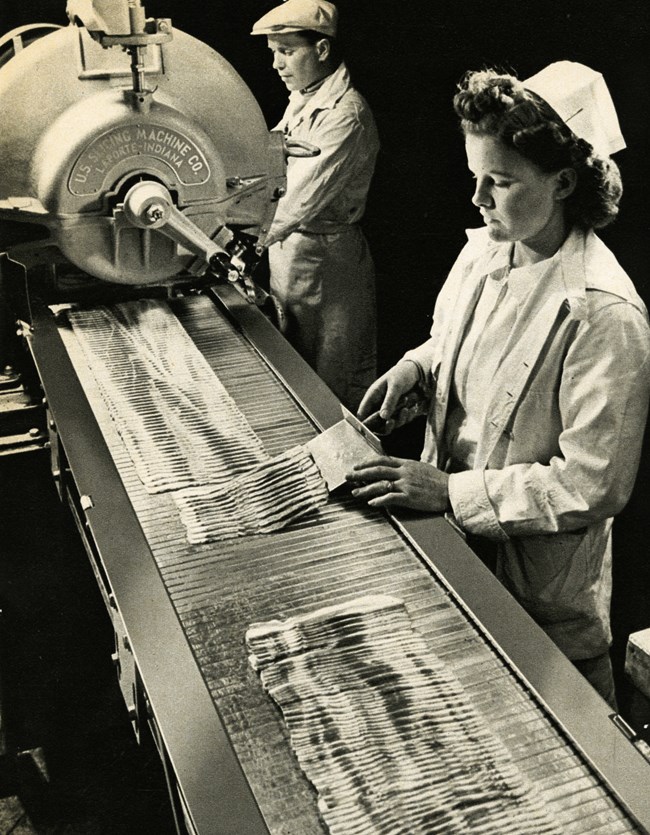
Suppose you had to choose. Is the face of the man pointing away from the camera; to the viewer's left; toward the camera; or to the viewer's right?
to the viewer's left

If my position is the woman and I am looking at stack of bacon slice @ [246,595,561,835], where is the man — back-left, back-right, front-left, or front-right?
back-right

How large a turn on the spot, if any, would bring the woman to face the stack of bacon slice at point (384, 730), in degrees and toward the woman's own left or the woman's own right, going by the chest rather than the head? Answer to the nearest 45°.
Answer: approximately 45° to the woman's own left

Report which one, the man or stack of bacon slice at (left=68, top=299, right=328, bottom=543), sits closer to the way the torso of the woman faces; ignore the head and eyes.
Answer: the stack of bacon slice

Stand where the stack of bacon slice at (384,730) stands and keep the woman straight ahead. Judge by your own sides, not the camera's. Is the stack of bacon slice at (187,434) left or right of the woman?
left

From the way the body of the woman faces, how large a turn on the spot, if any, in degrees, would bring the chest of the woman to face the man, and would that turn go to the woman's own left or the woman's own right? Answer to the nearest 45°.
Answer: approximately 135° to the woman's own right

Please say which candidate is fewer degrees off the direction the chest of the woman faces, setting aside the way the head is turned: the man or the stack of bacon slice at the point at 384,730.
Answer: the stack of bacon slice
